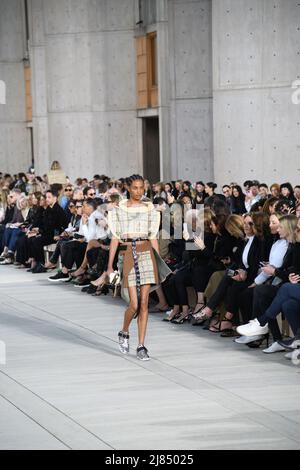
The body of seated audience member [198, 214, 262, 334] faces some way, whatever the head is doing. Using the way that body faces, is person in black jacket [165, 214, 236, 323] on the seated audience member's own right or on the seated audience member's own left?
on the seated audience member's own right

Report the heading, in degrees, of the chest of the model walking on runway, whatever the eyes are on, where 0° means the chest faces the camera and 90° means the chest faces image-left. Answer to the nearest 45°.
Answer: approximately 0°

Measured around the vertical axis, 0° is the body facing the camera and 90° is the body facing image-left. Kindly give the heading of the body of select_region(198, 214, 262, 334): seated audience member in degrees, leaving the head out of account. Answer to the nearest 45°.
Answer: approximately 45°
